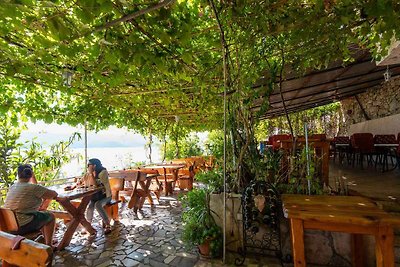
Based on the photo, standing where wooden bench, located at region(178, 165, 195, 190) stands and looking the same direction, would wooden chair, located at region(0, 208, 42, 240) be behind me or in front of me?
in front

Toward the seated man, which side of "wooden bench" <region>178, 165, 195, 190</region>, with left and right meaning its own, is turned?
front

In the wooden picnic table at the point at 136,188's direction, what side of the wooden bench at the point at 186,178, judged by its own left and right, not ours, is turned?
front

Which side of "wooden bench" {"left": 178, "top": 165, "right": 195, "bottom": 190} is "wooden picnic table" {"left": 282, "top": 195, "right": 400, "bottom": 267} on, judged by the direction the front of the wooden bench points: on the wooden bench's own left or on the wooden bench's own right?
on the wooden bench's own left

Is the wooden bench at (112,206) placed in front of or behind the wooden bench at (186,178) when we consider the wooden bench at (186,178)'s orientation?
in front

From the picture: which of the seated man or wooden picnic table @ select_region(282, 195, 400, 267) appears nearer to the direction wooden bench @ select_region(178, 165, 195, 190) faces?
the seated man

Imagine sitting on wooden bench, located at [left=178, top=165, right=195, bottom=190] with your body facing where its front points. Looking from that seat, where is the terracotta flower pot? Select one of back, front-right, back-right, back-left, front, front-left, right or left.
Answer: front-left

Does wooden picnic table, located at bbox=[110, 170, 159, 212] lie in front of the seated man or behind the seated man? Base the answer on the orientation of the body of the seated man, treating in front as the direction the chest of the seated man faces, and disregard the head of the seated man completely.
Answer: in front

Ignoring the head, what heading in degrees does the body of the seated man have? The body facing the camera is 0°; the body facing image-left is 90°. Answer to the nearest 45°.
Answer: approximately 225°

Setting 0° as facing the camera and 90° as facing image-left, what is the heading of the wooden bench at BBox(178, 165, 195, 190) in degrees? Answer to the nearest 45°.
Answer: approximately 45°

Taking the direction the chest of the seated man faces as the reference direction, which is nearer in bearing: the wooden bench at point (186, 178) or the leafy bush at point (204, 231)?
the wooden bench
